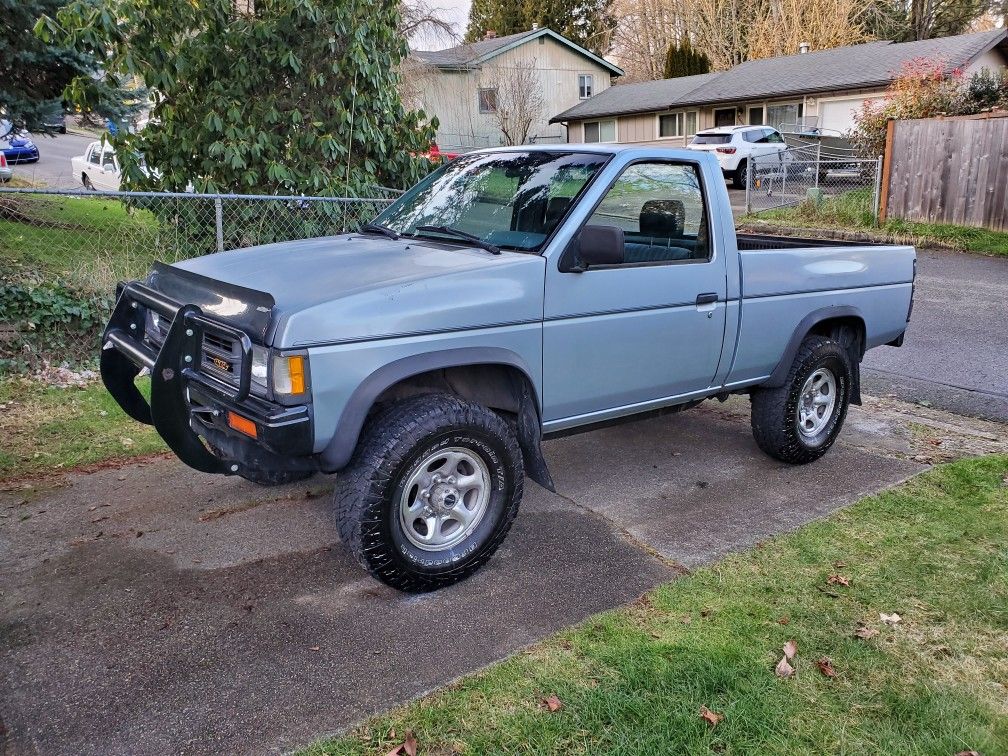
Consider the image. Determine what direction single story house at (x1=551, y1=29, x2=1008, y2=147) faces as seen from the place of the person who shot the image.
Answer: facing the viewer and to the left of the viewer

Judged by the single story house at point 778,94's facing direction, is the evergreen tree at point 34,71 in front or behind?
in front

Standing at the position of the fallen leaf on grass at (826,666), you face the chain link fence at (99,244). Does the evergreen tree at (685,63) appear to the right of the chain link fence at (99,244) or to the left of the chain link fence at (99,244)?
right

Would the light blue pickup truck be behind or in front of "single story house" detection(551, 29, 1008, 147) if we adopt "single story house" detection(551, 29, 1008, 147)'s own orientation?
in front

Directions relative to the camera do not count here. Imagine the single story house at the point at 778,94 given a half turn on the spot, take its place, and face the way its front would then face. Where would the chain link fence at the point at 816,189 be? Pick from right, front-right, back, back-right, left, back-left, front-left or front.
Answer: back-right

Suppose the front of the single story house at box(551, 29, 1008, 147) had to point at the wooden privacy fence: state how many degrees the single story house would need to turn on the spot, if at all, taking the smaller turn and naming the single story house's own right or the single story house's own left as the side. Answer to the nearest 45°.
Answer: approximately 45° to the single story house's own left

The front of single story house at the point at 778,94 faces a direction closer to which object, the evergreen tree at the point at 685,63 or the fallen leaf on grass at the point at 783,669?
the fallen leaf on grass

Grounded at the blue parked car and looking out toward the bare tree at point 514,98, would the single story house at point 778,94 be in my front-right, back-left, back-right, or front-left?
front-right

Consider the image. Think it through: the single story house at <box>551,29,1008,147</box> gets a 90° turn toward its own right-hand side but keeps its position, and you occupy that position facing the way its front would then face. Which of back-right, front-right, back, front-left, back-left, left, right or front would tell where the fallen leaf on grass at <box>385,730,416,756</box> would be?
back-left

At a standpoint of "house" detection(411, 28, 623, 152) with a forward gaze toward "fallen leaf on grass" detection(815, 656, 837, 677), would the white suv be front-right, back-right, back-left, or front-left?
front-left

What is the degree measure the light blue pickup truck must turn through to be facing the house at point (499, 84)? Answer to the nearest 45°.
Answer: approximately 135° to its right

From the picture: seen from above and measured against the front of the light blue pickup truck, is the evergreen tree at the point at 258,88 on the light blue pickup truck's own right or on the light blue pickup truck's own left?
on the light blue pickup truck's own right

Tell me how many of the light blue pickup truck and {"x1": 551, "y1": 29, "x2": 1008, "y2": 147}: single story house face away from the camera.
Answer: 0
